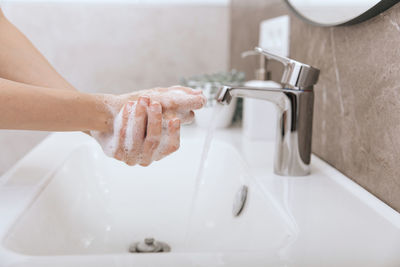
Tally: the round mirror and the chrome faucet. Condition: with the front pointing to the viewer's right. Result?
0

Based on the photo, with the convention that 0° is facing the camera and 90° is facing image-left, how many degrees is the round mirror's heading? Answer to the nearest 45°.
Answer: approximately 45°

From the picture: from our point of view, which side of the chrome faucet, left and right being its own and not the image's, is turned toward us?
left
